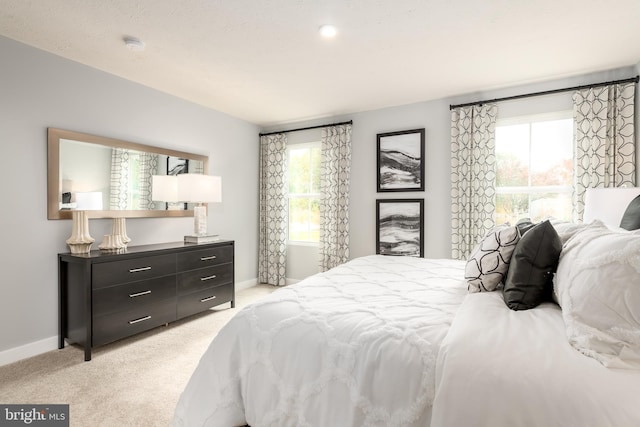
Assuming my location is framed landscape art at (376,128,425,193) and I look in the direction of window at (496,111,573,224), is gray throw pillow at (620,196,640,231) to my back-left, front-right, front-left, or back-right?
front-right

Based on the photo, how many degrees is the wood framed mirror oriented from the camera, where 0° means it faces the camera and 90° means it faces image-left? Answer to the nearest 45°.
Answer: approximately 315°

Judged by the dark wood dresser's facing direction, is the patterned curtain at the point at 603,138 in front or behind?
in front

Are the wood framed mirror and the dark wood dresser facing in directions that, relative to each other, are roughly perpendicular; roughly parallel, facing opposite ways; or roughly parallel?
roughly parallel

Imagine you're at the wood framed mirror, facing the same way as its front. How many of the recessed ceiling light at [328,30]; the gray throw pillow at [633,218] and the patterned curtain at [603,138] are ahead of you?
3

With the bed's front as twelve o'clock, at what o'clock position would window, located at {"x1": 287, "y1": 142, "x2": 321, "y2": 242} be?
The window is roughly at 2 o'clock from the bed.

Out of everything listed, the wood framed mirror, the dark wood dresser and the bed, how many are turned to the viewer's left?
1

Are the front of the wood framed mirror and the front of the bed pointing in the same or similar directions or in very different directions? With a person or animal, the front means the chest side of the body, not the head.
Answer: very different directions

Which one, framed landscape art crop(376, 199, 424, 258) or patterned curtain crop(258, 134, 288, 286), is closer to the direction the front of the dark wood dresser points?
the framed landscape art

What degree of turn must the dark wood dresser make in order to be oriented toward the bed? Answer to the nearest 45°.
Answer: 0° — it already faces it

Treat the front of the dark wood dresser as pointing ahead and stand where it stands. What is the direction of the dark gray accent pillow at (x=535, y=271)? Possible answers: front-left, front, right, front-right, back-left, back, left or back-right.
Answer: front

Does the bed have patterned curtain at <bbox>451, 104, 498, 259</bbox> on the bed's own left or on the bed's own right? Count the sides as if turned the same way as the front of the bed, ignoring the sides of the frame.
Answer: on the bed's own right

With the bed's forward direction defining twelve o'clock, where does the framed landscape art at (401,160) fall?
The framed landscape art is roughly at 3 o'clock from the bed.

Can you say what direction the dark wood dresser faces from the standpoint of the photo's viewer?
facing the viewer and to the right of the viewer

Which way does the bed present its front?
to the viewer's left

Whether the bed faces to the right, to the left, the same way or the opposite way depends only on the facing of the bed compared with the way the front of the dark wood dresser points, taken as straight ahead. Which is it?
the opposite way

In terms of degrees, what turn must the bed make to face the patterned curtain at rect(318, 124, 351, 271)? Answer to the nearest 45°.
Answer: approximately 90° to its right

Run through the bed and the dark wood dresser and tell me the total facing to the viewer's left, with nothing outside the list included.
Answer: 1
